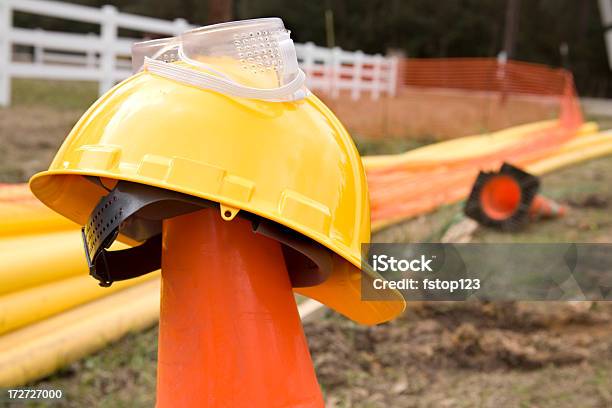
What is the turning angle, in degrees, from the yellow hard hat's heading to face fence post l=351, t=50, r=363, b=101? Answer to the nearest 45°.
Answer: approximately 90° to its left

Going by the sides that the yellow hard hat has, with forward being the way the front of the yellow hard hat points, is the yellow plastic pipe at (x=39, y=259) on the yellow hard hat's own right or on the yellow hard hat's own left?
on the yellow hard hat's own left

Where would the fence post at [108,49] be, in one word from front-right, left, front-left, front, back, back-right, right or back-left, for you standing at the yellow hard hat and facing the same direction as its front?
left

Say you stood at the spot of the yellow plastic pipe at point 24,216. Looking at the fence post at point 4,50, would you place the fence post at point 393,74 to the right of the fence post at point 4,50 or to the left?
right

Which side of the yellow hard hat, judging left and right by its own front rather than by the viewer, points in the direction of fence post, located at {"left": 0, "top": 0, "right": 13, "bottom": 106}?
left

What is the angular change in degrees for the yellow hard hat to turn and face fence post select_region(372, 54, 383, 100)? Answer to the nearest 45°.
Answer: approximately 90° to its left

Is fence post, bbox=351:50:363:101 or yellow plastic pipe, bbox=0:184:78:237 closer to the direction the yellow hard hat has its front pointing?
the fence post

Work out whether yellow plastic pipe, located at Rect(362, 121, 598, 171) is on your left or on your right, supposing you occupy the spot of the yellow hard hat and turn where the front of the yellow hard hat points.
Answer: on your left

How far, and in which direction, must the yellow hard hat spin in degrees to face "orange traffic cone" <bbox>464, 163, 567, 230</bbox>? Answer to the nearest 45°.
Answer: approximately 45° to its left

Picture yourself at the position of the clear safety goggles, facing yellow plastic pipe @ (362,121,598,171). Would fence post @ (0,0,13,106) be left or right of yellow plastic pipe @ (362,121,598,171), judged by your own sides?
left

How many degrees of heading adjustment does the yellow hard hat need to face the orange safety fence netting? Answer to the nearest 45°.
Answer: approximately 90° to its left

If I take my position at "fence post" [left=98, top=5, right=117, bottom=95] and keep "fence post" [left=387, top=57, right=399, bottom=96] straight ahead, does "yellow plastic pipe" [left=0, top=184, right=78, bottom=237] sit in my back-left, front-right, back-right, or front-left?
back-right

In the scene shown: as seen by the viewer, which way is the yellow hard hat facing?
to the viewer's right

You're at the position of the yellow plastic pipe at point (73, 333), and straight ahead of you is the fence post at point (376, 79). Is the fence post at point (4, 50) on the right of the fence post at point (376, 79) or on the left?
left
